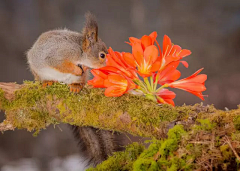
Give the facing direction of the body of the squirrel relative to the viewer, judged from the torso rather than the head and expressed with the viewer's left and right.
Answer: facing to the right of the viewer
